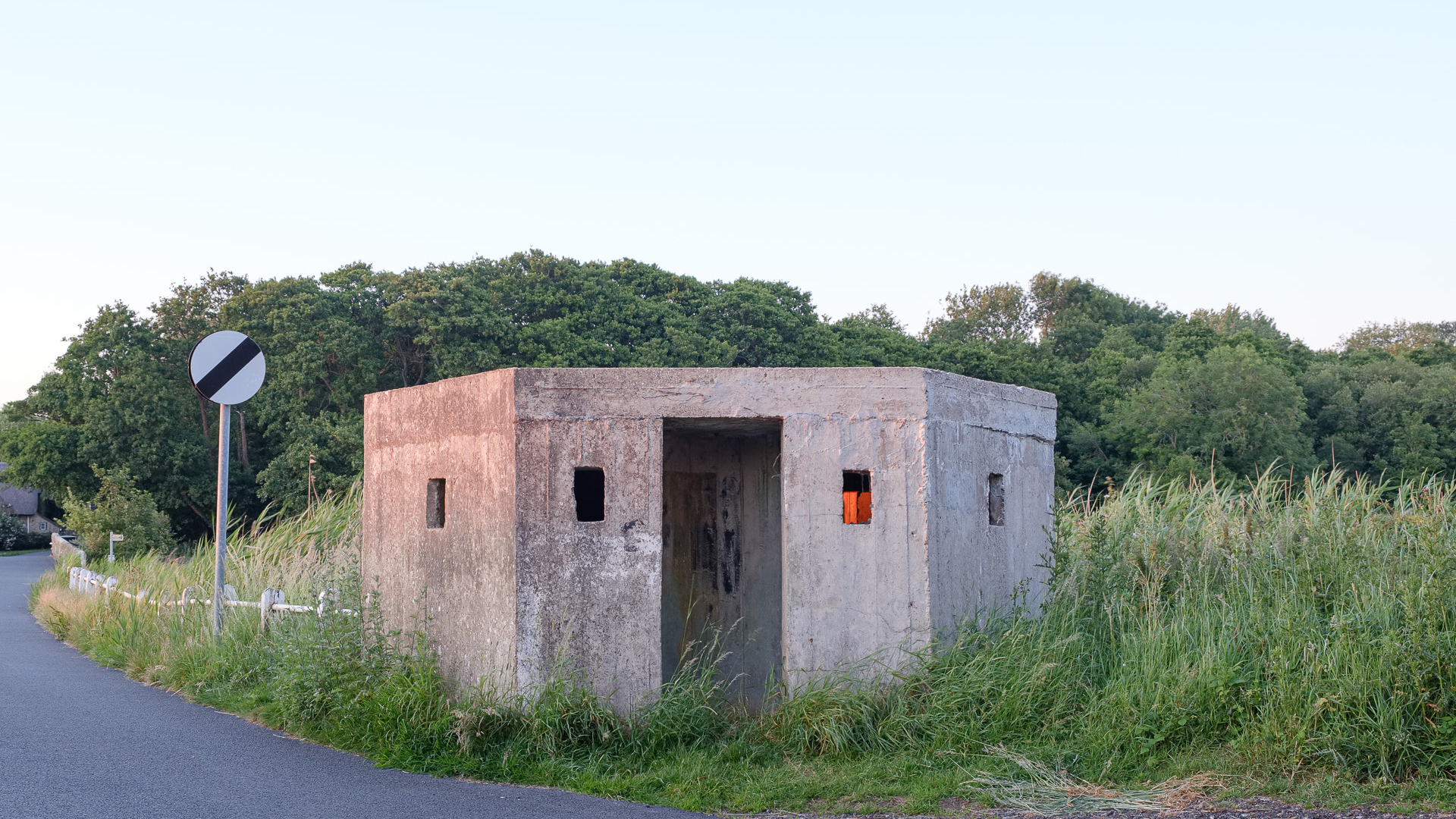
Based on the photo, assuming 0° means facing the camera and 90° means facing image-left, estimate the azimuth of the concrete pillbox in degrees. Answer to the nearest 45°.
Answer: approximately 0°

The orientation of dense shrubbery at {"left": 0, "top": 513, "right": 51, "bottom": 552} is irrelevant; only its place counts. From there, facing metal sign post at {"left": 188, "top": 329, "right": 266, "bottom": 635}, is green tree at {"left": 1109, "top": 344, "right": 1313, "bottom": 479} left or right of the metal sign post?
left

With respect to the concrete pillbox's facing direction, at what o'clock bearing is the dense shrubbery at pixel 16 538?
The dense shrubbery is roughly at 5 o'clock from the concrete pillbox.

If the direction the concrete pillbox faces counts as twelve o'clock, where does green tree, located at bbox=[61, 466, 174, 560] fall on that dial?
The green tree is roughly at 5 o'clock from the concrete pillbox.

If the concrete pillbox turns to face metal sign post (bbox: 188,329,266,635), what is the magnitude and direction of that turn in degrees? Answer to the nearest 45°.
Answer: approximately 135° to its right

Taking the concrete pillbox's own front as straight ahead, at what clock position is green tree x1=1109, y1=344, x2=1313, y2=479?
The green tree is roughly at 7 o'clock from the concrete pillbox.

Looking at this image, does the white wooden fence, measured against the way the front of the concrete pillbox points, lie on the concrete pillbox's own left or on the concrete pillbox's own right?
on the concrete pillbox's own right

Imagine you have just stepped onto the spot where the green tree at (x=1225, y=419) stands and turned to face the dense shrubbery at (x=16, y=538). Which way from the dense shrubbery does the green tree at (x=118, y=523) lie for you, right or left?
left
